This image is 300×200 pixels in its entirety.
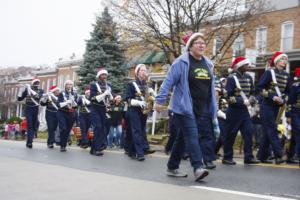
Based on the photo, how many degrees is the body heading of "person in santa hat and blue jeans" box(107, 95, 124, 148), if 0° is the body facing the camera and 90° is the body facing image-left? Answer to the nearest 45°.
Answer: approximately 0°

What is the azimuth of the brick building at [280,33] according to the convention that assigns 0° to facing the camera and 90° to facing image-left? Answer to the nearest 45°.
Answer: approximately 45°

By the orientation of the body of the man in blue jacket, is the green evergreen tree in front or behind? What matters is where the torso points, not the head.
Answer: behind

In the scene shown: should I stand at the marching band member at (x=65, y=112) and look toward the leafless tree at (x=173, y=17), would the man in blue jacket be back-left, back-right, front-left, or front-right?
back-right

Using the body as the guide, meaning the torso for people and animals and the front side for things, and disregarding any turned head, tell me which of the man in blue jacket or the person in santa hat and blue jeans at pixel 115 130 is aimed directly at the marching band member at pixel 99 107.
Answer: the person in santa hat and blue jeans at pixel 115 130
